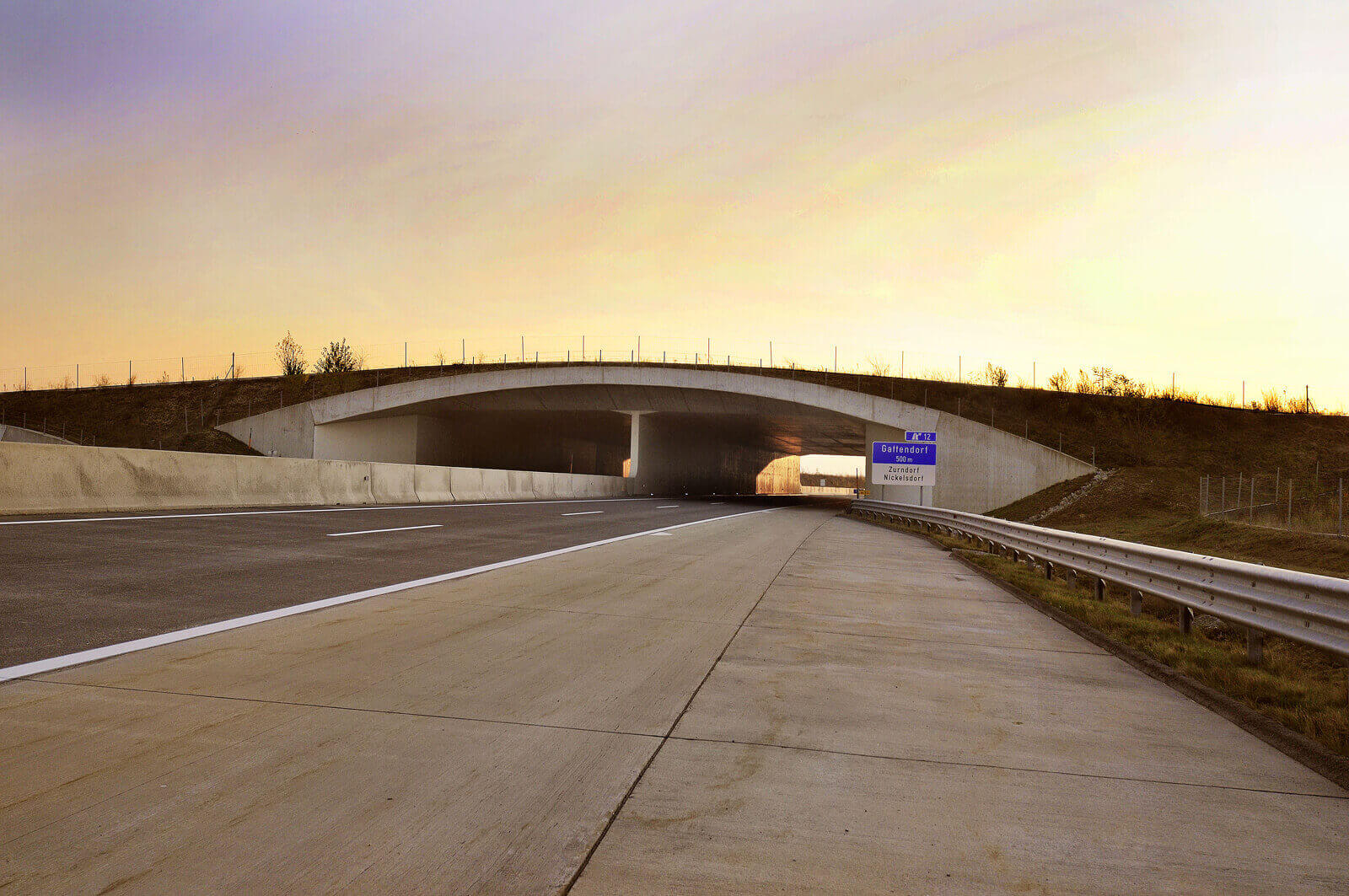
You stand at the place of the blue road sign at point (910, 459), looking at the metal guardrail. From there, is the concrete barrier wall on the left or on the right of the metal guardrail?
right

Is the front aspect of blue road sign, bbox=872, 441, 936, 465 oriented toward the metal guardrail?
yes

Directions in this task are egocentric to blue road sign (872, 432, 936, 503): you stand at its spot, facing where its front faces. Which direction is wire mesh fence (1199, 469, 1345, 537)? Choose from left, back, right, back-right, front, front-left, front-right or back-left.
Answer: left

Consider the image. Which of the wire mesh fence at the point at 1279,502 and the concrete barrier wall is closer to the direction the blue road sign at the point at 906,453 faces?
the concrete barrier wall

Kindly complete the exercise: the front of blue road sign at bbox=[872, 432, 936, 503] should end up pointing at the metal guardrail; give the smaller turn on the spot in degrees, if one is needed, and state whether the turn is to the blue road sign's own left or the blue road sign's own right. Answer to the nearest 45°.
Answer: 0° — it already faces it

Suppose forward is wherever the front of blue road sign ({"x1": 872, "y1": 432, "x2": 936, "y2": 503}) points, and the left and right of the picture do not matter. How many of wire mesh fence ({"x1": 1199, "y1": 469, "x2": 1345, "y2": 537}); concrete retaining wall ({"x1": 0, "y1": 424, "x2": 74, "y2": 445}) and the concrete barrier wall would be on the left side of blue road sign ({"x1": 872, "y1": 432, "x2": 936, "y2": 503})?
1

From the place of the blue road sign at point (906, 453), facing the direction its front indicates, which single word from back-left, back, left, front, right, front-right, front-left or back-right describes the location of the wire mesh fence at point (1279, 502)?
left

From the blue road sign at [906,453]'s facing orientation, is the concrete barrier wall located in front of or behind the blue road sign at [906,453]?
in front

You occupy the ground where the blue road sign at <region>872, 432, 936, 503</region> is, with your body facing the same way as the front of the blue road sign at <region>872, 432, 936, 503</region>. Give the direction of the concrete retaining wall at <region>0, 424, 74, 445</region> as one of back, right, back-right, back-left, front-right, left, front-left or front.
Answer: right

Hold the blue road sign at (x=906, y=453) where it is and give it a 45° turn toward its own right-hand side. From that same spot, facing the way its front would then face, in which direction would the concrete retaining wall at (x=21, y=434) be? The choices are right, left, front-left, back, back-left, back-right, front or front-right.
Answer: front-right

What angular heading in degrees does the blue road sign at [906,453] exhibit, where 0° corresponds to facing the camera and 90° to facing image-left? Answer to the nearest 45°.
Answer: approximately 0°
